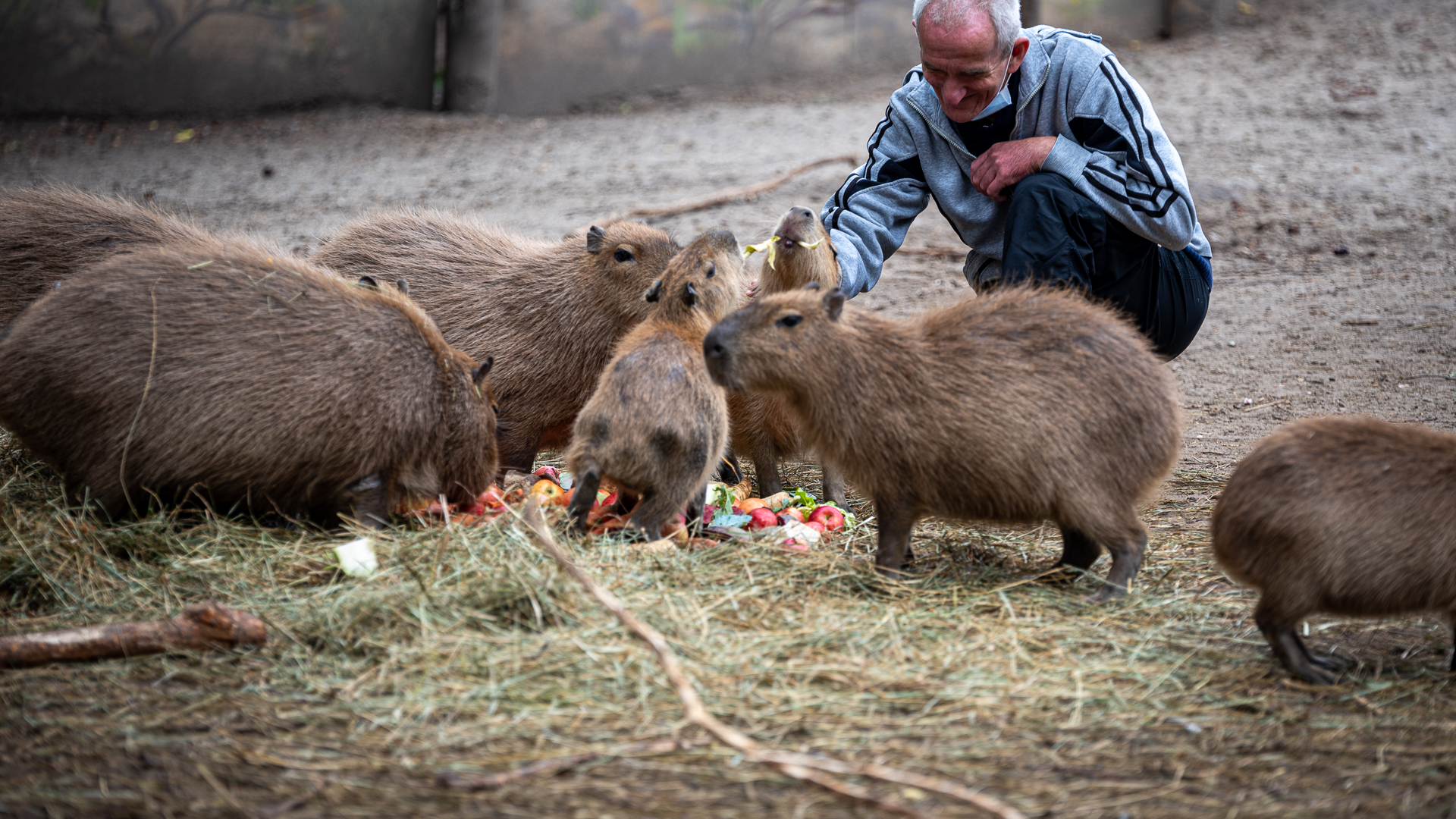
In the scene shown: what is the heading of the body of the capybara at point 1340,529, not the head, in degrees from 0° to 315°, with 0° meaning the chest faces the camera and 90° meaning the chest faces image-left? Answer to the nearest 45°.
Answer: approximately 270°

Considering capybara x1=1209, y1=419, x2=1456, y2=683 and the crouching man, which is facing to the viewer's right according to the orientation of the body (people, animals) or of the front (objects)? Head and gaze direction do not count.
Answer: the capybara

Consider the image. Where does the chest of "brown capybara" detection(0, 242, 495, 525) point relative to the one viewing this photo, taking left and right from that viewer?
facing to the right of the viewer

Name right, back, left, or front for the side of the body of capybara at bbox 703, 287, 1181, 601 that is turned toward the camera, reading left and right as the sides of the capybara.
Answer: left

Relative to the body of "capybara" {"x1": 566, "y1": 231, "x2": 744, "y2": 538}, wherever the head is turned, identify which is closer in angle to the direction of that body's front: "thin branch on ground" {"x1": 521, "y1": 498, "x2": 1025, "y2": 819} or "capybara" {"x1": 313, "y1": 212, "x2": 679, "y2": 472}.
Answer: the capybara

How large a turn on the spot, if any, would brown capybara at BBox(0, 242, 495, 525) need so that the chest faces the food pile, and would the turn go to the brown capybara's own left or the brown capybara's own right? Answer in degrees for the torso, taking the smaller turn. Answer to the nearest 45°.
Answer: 0° — it already faces it

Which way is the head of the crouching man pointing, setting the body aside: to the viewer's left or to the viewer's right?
to the viewer's left

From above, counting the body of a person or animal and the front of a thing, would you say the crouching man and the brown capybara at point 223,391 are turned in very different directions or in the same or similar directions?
very different directions

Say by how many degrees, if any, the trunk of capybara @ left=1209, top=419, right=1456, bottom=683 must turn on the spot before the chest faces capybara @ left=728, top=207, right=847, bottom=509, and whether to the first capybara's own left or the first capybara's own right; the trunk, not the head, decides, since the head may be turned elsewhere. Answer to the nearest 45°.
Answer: approximately 135° to the first capybara's own left

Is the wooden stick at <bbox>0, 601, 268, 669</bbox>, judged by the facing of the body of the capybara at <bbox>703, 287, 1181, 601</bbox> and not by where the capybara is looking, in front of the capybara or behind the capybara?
in front

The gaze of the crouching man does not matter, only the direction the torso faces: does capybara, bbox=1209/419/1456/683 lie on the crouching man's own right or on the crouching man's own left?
on the crouching man's own left

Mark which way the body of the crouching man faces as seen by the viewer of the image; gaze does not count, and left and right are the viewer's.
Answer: facing the viewer and to the left of the viewer

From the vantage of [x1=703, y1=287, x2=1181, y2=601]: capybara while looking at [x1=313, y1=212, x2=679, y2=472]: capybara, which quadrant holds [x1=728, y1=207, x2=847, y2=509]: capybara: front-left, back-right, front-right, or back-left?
front-right

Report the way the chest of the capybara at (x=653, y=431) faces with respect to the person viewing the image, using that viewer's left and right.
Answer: facing away from the viewer and to the right of the viewer

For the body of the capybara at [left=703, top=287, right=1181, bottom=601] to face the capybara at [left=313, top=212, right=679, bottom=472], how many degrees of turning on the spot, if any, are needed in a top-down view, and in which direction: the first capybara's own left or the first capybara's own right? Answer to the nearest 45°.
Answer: approximately 45° to the first capybara's own right
